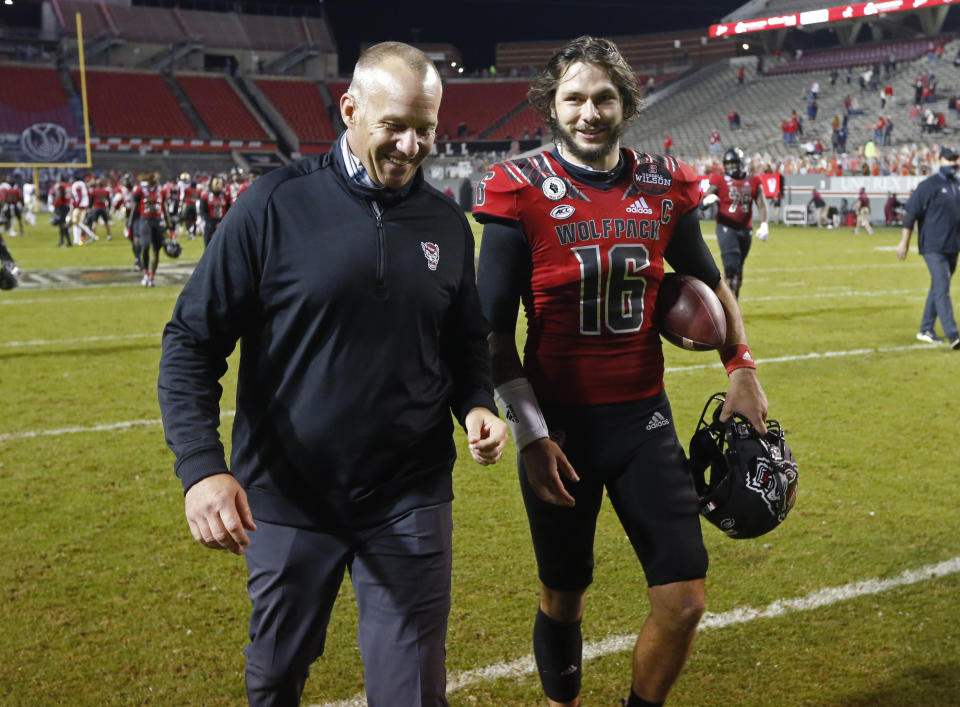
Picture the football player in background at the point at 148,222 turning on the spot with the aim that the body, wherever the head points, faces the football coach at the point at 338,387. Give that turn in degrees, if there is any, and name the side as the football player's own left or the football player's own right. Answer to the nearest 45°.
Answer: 0° — they already face them

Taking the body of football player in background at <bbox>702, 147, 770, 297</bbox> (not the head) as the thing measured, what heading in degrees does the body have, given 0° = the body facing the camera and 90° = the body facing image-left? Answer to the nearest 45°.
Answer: approximately 0°

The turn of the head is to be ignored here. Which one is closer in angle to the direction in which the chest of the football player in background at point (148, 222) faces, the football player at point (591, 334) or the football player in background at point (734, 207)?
the football player

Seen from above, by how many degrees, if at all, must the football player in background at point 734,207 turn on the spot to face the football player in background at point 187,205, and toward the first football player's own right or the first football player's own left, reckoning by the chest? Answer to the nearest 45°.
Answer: approximately 135° to the first football player's own right

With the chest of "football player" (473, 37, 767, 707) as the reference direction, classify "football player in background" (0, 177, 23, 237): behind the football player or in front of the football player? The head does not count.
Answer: behind
